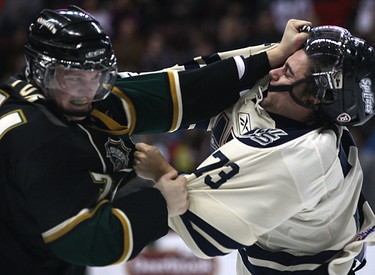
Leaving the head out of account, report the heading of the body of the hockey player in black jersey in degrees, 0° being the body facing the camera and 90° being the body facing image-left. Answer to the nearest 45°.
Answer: approximately 315°

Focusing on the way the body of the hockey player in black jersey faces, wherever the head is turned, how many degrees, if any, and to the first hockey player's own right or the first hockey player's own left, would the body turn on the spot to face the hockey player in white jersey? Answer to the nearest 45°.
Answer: approximately 45° to the first hockey player's own left

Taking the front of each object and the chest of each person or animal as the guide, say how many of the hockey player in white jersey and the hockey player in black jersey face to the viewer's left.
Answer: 1

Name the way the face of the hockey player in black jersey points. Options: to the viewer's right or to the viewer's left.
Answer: to the viewer's right

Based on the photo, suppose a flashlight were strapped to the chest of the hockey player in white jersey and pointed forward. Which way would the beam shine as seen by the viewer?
to the viewer's left
